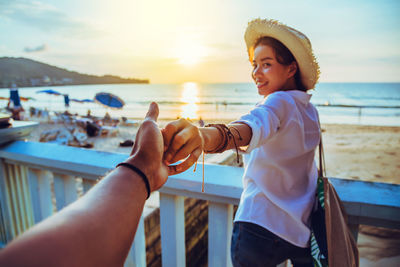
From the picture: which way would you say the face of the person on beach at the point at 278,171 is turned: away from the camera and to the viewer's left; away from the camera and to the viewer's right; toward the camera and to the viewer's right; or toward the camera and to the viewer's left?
toward the camera and to the viewer's left

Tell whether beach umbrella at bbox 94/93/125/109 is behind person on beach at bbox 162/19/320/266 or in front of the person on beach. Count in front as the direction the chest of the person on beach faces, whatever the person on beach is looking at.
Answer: in front
